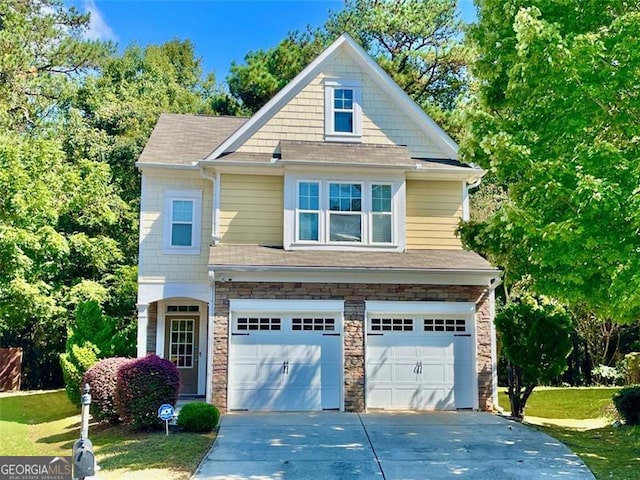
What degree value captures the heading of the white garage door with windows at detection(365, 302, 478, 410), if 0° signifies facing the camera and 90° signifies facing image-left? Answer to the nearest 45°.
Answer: approximately 0°

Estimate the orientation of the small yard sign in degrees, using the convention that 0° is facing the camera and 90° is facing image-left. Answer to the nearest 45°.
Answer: approximately 0°

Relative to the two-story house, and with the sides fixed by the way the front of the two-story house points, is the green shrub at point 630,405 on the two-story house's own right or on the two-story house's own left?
on the two-story house's own left

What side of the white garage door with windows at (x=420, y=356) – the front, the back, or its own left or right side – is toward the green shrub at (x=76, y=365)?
right

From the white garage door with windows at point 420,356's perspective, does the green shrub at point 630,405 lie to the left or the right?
on its left

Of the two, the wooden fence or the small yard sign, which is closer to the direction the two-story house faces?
the small yard sign

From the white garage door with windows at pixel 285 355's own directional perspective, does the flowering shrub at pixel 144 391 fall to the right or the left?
on its right

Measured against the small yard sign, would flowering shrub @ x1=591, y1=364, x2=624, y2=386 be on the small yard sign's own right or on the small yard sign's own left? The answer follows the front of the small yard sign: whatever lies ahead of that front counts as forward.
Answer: on the small yard sign's own left

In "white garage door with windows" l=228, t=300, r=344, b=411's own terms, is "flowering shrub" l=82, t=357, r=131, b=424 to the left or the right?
on its right

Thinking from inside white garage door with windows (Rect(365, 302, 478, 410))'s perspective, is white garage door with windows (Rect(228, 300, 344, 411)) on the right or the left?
on its right

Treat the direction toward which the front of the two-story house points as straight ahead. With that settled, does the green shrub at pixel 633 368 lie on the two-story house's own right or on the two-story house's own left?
on the two-story house's own left

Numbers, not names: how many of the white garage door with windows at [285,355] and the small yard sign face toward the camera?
2
